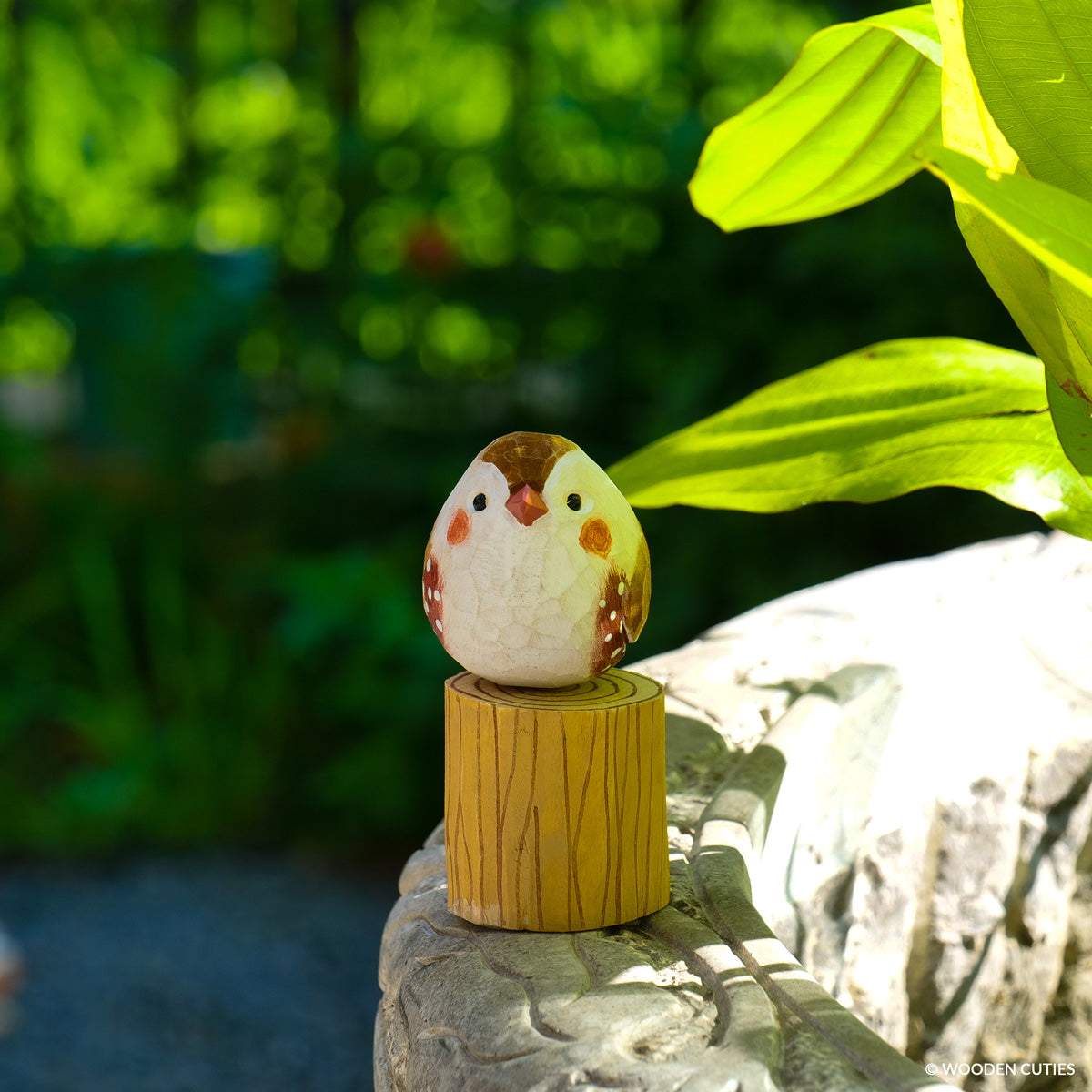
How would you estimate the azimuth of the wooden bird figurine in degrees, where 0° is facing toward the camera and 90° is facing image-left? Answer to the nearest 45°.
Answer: approximately 0°
